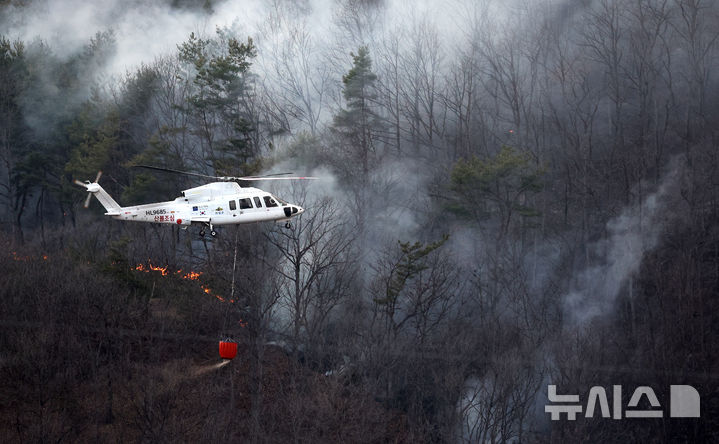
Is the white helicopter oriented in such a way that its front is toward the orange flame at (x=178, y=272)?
no

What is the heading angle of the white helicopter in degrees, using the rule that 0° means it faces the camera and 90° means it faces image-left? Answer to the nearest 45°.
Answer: approximately 270°
